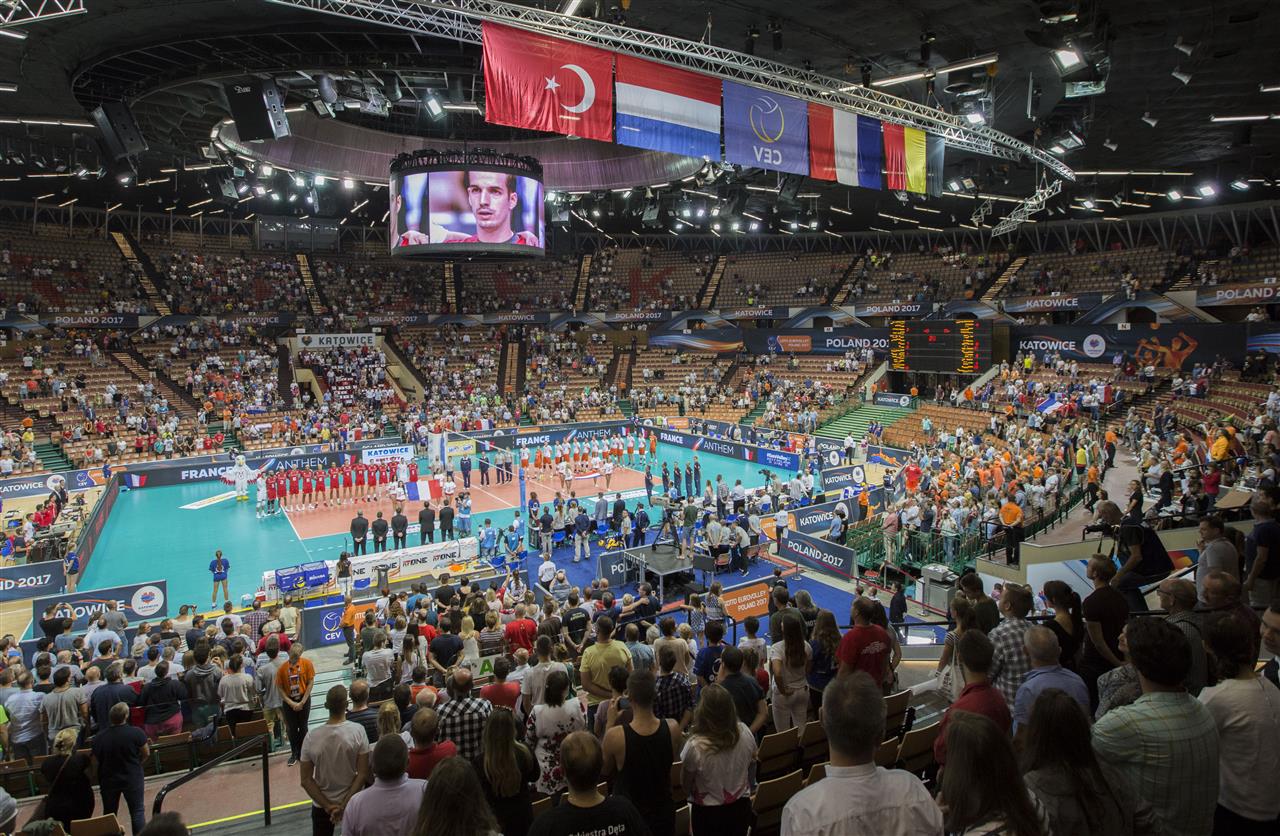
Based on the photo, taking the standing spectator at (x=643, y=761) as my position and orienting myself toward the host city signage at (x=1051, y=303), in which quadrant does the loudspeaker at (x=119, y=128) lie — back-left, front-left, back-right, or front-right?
front-left

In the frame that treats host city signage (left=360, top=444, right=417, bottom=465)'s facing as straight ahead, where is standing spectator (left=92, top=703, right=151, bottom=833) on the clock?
The standing spectator is roughly at 12 o'clock from the host city signage.

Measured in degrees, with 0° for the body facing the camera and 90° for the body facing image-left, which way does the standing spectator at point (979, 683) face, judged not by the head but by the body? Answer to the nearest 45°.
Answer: approximately 135°

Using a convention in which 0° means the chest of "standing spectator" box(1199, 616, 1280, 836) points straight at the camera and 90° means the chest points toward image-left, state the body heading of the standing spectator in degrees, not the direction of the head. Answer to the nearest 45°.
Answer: approximately 135°

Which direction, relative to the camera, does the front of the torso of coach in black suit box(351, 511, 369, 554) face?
away from the camera

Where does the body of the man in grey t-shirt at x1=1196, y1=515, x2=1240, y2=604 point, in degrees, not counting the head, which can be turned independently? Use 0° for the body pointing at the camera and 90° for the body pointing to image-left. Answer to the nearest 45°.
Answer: approximately 90°

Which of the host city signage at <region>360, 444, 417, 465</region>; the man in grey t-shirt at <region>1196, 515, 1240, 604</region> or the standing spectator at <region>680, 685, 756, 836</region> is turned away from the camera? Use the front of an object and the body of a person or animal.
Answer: the standing spectator

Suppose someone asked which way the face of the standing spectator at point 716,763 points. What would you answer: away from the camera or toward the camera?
away from the camera

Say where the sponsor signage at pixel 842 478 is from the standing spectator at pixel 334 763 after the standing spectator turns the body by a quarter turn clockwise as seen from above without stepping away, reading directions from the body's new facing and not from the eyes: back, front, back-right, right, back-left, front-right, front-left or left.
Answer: front-left

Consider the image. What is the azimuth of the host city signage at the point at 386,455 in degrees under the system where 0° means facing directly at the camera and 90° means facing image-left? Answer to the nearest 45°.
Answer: approximately 0°

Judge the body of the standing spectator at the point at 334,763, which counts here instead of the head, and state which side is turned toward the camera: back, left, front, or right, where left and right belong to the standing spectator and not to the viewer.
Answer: back

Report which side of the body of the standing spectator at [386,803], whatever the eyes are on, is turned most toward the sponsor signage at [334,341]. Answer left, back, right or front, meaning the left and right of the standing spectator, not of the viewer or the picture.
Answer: front

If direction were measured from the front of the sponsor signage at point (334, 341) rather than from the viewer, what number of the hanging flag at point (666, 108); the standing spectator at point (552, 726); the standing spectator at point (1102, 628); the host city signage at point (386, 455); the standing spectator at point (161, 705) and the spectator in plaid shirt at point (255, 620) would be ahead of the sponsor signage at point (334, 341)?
6

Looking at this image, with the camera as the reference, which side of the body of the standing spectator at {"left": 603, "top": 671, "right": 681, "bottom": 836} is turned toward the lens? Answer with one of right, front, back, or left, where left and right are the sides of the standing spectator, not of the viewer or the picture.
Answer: back

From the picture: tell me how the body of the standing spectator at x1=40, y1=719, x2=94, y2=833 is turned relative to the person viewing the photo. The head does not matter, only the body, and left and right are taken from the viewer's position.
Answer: facing away from the viewer

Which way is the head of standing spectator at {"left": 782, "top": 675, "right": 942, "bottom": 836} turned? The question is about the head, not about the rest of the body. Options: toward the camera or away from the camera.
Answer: away from the camera

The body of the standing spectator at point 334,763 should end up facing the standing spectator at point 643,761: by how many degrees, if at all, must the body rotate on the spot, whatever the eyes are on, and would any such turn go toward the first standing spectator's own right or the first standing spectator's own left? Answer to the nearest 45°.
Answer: approximately 135° to the first standing spectator's own right

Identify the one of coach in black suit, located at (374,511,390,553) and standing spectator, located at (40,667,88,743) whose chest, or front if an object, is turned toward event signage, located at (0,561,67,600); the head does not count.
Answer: the standing spectator

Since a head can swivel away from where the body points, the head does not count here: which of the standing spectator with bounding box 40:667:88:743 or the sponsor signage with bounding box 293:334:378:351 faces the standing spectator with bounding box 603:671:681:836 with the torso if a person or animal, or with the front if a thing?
the sponsor signage

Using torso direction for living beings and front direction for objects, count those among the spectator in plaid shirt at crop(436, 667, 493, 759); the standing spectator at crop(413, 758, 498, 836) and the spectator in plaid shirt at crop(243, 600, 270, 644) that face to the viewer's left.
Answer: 0

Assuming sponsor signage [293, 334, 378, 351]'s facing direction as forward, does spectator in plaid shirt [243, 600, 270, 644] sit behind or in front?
in front

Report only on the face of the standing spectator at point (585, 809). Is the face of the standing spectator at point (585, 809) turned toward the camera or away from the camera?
away from the camera

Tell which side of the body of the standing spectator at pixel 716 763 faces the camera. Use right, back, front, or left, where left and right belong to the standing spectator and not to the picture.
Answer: back

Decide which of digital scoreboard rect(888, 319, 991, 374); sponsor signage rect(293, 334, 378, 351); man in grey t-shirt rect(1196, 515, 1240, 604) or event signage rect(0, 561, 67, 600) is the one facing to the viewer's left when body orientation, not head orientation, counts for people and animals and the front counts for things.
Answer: the man in grey t-shirt
